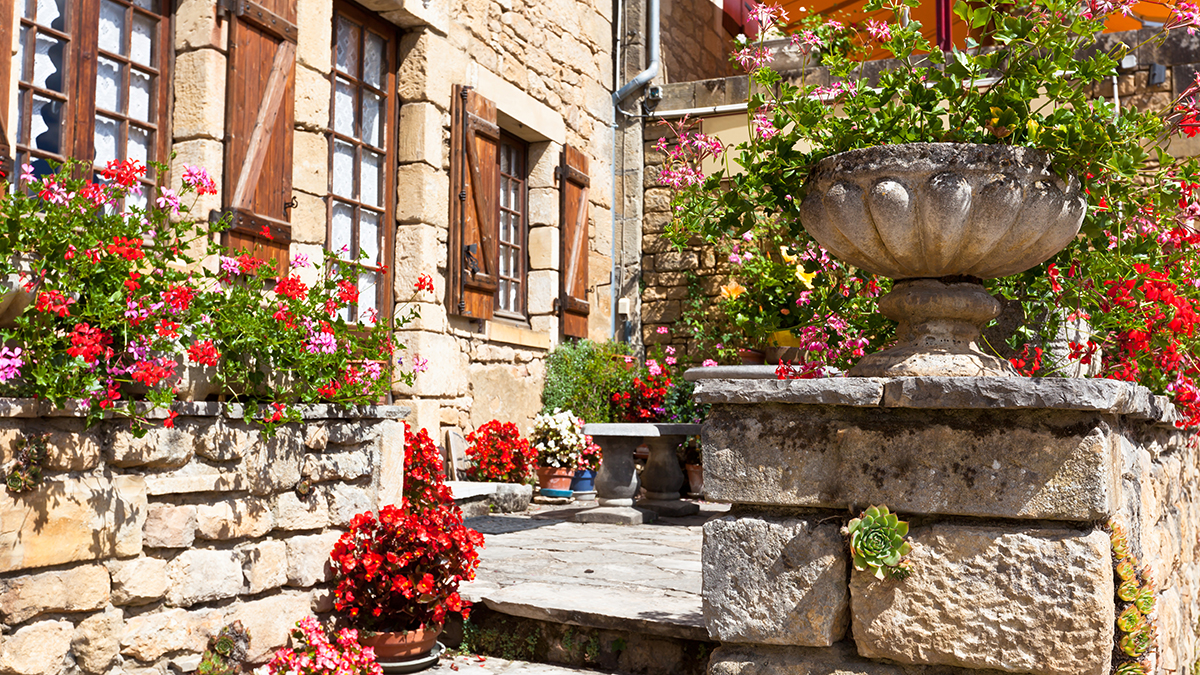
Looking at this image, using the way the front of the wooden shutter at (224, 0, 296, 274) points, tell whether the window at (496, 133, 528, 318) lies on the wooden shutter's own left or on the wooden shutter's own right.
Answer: on the wooden shutter's own left

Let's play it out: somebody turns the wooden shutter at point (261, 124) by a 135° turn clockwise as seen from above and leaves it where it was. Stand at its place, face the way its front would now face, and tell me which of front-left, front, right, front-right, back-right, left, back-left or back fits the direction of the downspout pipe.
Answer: back-right

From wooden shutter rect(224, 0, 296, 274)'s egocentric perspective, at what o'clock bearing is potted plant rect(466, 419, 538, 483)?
The potted plant is roughly at 9 o'clock from the wooden shutter.

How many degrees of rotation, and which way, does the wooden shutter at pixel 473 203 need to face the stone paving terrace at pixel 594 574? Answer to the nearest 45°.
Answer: approximately 45° to its right

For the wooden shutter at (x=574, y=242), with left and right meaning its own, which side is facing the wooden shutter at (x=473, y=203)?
right

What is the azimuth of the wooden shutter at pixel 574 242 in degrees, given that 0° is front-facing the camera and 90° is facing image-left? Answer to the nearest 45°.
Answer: approximately 315°

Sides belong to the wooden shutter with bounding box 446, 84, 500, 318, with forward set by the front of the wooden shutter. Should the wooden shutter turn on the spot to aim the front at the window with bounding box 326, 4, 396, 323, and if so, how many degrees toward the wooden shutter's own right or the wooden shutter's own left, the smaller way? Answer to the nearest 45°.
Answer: approximately 90° to the wooden shutter's own right

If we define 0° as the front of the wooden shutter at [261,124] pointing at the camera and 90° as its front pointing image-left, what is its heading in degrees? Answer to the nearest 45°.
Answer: approximately 315°

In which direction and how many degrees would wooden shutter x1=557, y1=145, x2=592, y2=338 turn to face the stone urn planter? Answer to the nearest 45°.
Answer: approximately 45° to its right
